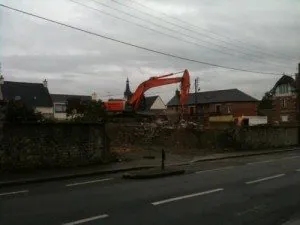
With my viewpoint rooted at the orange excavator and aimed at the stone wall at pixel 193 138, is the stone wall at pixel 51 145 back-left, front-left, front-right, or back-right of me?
front-right

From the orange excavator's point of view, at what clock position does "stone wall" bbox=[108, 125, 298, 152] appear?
The stone wall is roughly at 2 o'clock from the orange excavator.

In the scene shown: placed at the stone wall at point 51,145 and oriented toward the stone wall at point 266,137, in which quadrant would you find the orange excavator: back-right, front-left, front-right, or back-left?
front-left

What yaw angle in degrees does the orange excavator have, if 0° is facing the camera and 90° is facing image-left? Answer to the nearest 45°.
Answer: approximately 270°
